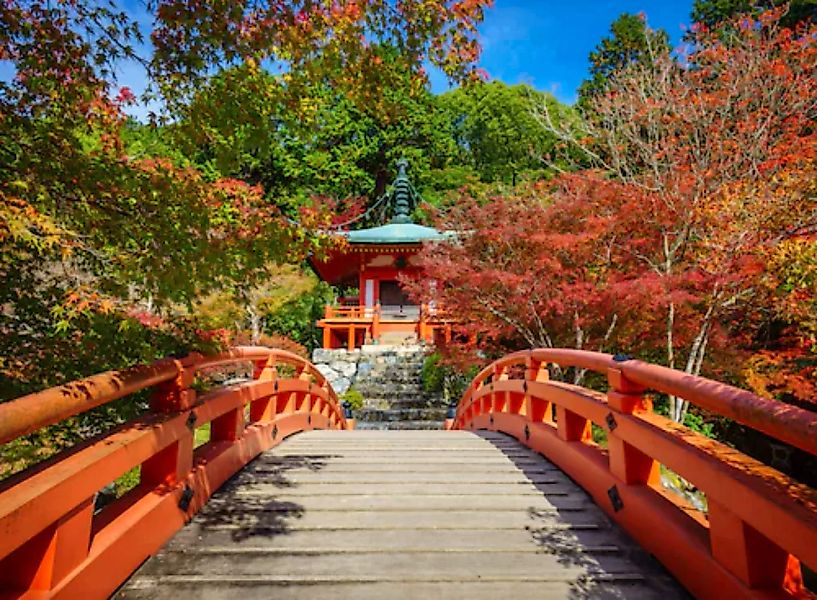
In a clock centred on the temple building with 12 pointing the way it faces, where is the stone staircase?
The stone staircase is roughly at 12 o'clock from the temple building.

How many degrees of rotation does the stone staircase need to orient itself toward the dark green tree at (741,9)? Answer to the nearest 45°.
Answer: approximately 135° to its left

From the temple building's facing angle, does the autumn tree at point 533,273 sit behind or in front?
in front

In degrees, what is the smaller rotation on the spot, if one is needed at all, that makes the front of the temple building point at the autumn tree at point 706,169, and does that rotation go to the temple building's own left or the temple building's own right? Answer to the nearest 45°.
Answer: approximately 45° to the temple building's own left

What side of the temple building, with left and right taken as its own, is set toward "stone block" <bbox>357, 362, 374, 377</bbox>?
front

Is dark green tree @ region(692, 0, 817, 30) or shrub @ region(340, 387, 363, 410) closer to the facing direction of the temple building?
the shrub

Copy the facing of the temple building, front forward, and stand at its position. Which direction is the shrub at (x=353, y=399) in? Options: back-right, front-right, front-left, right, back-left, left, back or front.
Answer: front

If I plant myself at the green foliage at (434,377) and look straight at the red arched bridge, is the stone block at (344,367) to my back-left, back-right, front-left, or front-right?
back-right

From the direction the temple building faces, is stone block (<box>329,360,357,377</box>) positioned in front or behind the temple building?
in front

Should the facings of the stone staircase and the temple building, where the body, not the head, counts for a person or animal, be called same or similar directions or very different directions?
same or similar directions

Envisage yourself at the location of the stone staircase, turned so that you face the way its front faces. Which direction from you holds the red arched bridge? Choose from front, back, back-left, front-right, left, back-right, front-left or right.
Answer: front

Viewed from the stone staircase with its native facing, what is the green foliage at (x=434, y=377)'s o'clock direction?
The green foliage is roughly at 10 o'clock from the stone staircase.

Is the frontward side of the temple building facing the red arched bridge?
yes

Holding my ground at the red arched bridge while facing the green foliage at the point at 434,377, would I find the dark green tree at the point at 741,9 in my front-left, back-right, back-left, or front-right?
front-right

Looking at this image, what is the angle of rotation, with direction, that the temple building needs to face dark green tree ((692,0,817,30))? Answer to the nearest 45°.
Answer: approximately 90° to its left

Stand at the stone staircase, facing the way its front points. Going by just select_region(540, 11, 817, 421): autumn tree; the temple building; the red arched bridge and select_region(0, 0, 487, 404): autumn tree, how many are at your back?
1

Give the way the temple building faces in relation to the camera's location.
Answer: facing the viewer

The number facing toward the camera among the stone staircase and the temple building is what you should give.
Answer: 2

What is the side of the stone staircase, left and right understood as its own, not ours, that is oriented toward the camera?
front
